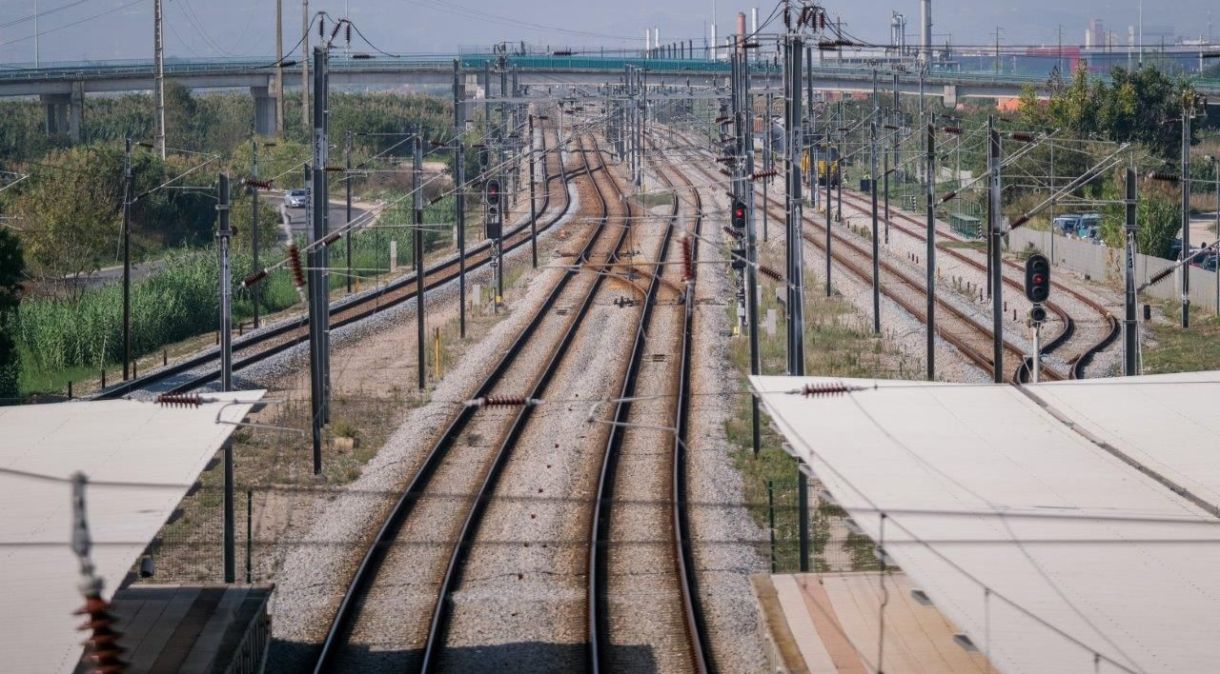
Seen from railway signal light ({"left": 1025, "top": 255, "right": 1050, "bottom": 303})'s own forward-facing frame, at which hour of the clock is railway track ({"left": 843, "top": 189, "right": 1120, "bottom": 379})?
The railway track is roughly at 6 o'clock from the railway signal light.

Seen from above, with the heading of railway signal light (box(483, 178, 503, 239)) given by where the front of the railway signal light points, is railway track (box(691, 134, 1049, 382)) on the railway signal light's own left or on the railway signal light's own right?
on the railway signal light's own left

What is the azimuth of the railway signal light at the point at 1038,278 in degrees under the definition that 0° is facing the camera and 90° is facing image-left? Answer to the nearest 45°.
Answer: approximately 0°

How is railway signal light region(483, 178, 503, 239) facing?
toward the camera

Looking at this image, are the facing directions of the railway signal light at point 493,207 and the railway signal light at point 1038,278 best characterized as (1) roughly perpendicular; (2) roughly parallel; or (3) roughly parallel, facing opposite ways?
roughly parallel

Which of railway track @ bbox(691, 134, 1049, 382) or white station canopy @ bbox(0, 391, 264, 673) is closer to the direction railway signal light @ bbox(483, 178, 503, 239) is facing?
the white station canopy

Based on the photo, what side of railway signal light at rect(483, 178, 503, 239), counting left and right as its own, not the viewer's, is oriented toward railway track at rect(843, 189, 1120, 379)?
left

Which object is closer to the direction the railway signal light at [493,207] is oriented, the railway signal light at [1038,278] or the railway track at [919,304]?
the railway signal light

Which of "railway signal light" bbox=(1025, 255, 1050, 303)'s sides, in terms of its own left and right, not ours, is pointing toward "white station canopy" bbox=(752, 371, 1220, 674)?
front

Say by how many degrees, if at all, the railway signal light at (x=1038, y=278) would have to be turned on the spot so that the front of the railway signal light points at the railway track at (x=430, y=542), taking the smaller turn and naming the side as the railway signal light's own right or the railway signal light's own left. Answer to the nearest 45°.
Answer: approximately 45° to the railway signal light's own right

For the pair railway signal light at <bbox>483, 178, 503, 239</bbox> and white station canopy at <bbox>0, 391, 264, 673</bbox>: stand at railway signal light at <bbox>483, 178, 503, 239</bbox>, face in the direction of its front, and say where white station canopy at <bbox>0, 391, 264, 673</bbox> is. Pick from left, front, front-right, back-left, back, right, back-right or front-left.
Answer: front

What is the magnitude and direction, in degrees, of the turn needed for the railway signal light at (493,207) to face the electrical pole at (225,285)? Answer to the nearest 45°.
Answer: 0° — it already faces it
